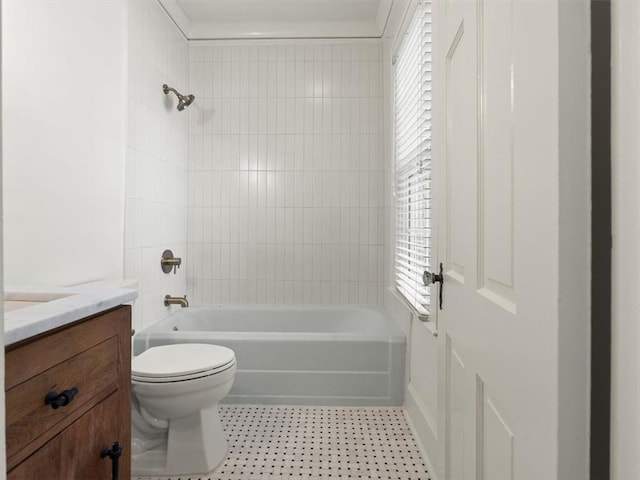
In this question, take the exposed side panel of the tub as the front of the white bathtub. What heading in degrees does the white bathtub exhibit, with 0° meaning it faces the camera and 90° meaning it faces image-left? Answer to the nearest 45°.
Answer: approximately 0°

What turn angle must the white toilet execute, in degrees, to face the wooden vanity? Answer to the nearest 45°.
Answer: approximately 90° to its right

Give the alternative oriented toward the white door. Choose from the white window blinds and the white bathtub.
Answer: the white bathtub

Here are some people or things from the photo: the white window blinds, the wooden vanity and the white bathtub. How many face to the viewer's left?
1

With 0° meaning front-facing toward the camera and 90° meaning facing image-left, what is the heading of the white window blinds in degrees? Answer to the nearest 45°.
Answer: approximately 90°

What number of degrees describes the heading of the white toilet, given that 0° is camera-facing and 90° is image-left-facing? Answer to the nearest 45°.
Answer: approximately 270°

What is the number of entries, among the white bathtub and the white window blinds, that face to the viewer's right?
0
